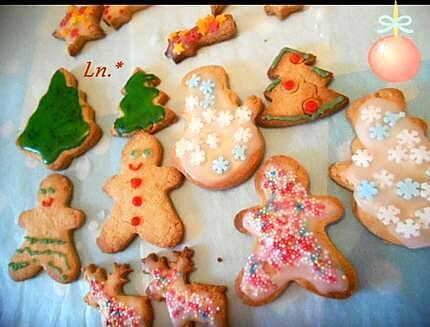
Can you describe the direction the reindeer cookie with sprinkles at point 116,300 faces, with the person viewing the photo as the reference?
facing to the left of the viewer

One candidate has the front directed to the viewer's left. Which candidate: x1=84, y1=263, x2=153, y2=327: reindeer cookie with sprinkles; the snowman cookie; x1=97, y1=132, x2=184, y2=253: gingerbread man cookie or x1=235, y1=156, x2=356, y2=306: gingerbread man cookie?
the reindeer cookie with sprinkles

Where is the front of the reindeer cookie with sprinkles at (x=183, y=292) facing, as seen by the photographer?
facing to the left of the viewer

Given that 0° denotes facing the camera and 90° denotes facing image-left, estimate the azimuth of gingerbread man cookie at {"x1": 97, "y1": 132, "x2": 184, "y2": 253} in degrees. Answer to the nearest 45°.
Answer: approximately 0°

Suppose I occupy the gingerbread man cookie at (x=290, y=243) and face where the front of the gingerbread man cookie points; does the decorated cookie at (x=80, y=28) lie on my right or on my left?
on my right

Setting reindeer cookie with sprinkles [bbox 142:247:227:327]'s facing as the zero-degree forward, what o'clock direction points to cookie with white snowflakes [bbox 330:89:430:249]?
The cookie with white snowflakes is roughly at 6 o'clock from the reindeer cookie with sprinkles.

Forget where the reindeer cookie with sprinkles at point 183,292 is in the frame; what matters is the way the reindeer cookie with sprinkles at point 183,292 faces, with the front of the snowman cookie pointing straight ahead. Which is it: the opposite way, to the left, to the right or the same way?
to the right

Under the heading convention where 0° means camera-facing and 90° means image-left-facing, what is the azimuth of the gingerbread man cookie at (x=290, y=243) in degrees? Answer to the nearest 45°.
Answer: approximately 0°

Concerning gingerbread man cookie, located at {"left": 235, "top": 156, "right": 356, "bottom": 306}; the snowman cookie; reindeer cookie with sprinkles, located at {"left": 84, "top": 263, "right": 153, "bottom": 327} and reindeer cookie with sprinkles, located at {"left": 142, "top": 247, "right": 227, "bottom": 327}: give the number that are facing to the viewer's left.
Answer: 2

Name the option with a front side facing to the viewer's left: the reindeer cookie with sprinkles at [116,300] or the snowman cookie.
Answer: the reindeer cookie with sprinkles
